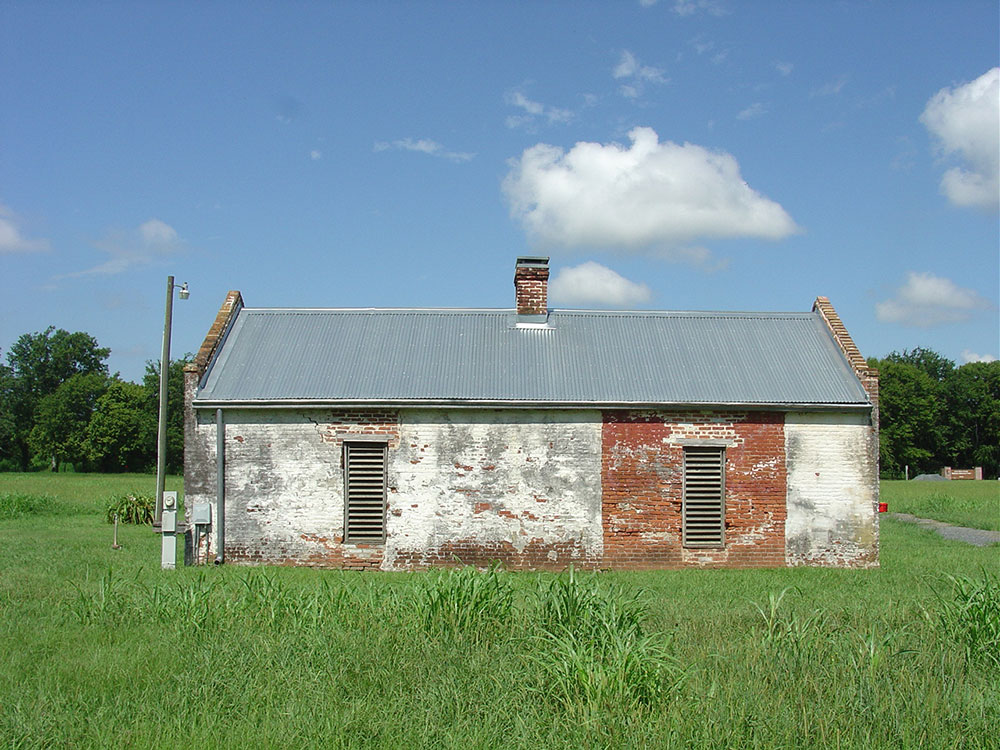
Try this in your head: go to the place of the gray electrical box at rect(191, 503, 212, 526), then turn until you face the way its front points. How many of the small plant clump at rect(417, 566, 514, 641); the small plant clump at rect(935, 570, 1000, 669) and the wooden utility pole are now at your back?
1

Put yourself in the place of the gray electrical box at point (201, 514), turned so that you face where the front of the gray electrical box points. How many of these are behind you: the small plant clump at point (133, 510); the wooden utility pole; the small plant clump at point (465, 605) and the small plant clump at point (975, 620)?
2

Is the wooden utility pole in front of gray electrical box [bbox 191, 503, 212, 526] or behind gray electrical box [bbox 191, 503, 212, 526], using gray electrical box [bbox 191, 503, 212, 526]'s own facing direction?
behind

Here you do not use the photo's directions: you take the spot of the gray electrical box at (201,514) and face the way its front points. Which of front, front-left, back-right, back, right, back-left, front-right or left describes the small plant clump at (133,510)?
back

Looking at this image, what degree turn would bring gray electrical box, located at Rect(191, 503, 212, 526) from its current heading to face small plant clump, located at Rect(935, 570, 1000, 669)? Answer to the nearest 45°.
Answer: approximately 45° to its left

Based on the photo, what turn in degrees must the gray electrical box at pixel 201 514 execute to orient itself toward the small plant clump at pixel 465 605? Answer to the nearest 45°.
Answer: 0° — it already faces it
